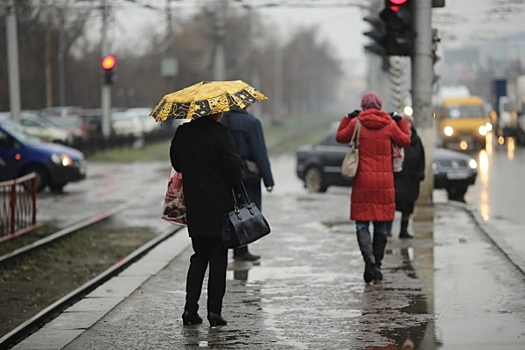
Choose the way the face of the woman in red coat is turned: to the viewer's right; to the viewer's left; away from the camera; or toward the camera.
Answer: away from the camera

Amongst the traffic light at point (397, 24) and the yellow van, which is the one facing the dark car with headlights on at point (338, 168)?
the yellow van

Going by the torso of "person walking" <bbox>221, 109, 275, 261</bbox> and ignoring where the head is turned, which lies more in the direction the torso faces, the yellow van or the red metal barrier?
the yellow van

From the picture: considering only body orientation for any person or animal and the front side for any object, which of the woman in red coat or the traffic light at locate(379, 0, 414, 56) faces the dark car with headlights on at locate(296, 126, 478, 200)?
the woman in red coat

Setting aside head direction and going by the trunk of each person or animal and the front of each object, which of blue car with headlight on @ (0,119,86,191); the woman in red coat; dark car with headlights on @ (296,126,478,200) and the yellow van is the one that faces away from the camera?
the woman in red coat

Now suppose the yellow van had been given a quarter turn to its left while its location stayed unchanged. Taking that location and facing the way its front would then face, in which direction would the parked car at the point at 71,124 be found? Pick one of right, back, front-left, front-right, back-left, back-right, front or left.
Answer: back

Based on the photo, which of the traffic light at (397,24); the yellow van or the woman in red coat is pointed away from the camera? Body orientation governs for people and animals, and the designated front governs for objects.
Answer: the woman in red coat

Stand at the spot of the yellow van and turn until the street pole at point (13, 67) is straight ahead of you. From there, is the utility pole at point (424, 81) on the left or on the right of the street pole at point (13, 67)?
left

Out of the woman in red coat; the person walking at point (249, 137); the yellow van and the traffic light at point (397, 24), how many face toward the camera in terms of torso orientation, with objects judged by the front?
2

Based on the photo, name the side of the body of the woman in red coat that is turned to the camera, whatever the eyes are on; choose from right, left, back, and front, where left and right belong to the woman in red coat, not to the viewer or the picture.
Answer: back

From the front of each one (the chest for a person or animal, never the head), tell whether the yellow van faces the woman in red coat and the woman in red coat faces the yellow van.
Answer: yes

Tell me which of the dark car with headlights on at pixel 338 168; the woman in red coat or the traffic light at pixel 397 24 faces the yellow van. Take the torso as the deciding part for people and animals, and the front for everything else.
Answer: the woman in red coat

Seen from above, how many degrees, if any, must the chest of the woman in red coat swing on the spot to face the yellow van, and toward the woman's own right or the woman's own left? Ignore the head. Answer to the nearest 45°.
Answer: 0° — they already face it

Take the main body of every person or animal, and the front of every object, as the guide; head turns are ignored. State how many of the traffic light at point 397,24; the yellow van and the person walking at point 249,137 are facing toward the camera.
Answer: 2

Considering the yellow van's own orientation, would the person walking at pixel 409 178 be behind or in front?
in front
